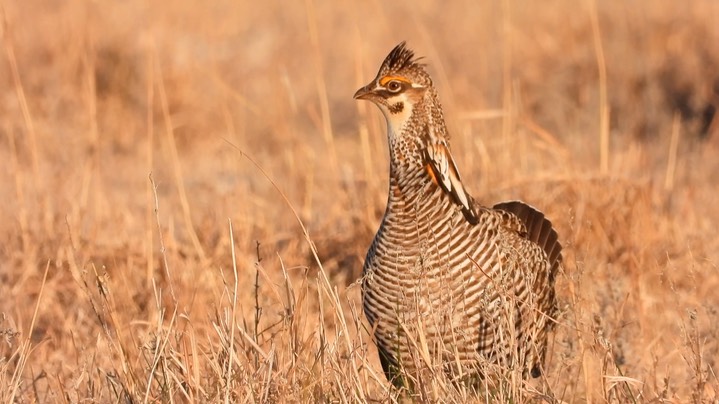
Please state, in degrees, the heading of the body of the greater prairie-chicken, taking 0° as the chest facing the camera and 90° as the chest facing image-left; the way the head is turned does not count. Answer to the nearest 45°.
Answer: approximately 45°
